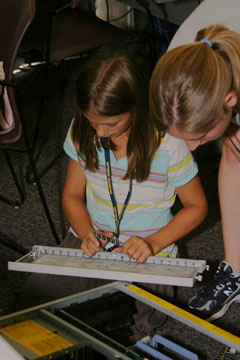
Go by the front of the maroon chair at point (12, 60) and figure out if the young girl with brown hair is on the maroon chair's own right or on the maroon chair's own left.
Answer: on the maroon chair's own left
